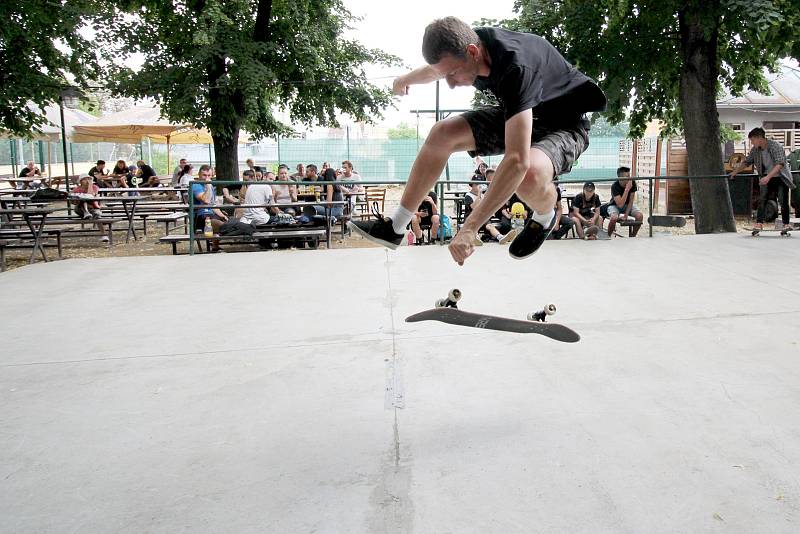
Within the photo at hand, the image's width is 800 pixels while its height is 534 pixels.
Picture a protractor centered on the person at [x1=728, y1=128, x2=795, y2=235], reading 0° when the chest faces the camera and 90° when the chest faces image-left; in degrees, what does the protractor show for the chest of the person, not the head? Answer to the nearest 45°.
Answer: approximately 45°

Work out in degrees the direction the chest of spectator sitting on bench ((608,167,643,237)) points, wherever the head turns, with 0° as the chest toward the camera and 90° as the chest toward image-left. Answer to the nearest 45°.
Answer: approximately 0°

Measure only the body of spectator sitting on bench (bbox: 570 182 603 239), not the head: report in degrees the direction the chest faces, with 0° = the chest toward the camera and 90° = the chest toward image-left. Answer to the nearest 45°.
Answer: approximately 0°

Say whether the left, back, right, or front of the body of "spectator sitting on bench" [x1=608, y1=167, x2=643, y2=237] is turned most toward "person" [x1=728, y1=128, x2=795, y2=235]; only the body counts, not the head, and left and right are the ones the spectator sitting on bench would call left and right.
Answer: left

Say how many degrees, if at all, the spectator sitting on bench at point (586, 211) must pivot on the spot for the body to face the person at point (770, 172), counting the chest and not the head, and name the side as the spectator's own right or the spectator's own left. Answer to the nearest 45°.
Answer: approximately 90° to the spectator's own left

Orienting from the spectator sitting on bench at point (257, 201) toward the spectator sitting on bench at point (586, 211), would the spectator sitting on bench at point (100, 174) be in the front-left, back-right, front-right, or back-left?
back-left
